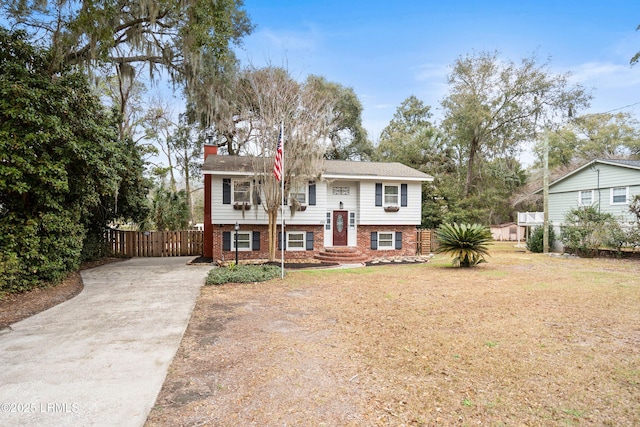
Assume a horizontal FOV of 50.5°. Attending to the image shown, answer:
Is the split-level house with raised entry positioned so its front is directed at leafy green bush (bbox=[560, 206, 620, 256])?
no

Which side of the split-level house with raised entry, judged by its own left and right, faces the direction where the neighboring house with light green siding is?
left

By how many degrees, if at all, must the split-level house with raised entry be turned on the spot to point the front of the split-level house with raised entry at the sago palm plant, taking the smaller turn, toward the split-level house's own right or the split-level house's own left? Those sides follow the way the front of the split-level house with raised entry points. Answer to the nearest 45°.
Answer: approximately 45° to the split-level house's own left

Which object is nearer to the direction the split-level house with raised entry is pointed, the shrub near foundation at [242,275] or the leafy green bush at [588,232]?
the shrub near foundation

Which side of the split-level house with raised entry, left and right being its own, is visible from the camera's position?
front

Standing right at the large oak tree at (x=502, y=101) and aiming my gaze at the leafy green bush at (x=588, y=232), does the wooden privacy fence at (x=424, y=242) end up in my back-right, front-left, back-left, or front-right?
front-right

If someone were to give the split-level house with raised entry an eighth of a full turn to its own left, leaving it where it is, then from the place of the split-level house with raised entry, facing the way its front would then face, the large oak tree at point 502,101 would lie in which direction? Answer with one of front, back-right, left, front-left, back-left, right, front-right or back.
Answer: left

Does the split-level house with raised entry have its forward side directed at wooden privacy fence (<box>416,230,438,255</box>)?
no

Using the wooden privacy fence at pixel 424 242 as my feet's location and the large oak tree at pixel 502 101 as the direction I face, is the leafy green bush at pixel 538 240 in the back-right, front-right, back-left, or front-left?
front-right

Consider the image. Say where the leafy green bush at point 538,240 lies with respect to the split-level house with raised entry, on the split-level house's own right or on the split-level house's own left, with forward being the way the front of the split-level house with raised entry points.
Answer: on the split-level house's own left
